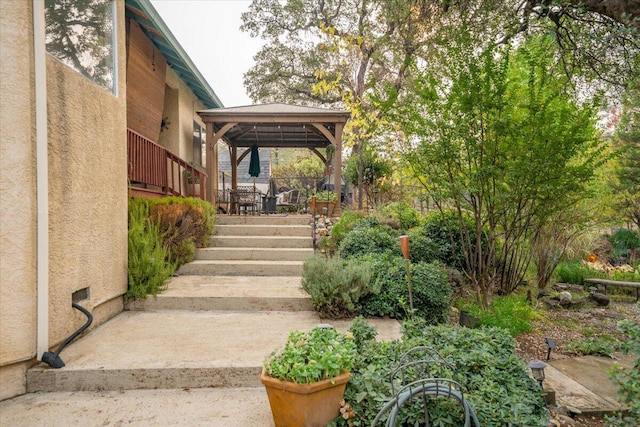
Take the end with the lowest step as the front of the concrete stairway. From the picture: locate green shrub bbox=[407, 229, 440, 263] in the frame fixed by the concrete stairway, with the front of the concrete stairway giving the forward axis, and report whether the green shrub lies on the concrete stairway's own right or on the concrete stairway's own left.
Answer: on the concrete stairway's own left

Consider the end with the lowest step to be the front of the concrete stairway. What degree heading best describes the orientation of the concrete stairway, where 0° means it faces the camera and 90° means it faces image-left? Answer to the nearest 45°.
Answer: approximately 0°

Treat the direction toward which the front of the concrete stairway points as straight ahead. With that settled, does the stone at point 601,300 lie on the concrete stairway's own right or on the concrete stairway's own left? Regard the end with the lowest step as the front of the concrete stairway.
on the concrete stairway's own left

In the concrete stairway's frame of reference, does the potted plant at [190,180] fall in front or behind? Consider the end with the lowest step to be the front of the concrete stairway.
behind

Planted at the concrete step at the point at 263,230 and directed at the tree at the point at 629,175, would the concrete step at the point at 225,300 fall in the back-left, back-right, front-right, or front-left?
back-right

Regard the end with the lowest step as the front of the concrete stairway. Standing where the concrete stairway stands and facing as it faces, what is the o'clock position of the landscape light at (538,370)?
The landscape light is roughly at 10 o'clock from the concrete stairway.

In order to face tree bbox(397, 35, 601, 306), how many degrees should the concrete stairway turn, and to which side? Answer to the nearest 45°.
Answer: approximately 90° to its left

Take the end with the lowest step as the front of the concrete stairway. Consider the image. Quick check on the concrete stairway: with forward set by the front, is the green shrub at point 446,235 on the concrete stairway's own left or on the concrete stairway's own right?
on the concrete stairway's own left

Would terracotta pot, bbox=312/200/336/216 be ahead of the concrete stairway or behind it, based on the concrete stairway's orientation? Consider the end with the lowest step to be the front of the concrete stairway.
behind
